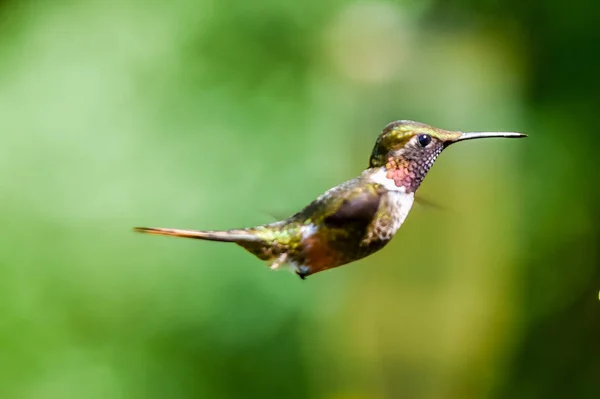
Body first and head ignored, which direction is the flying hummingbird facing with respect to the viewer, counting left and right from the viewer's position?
facing to the right of the viewer
